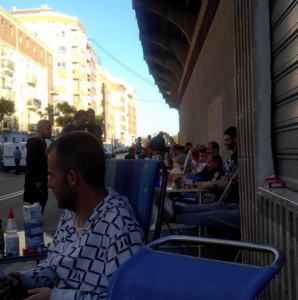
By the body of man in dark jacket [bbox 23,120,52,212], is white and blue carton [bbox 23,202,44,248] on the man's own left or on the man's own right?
on the man's own right

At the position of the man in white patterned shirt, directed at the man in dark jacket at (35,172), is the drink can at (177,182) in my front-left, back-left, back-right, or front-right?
front-right

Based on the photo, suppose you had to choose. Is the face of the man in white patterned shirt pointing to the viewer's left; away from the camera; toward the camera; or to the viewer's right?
to the viewer's left
